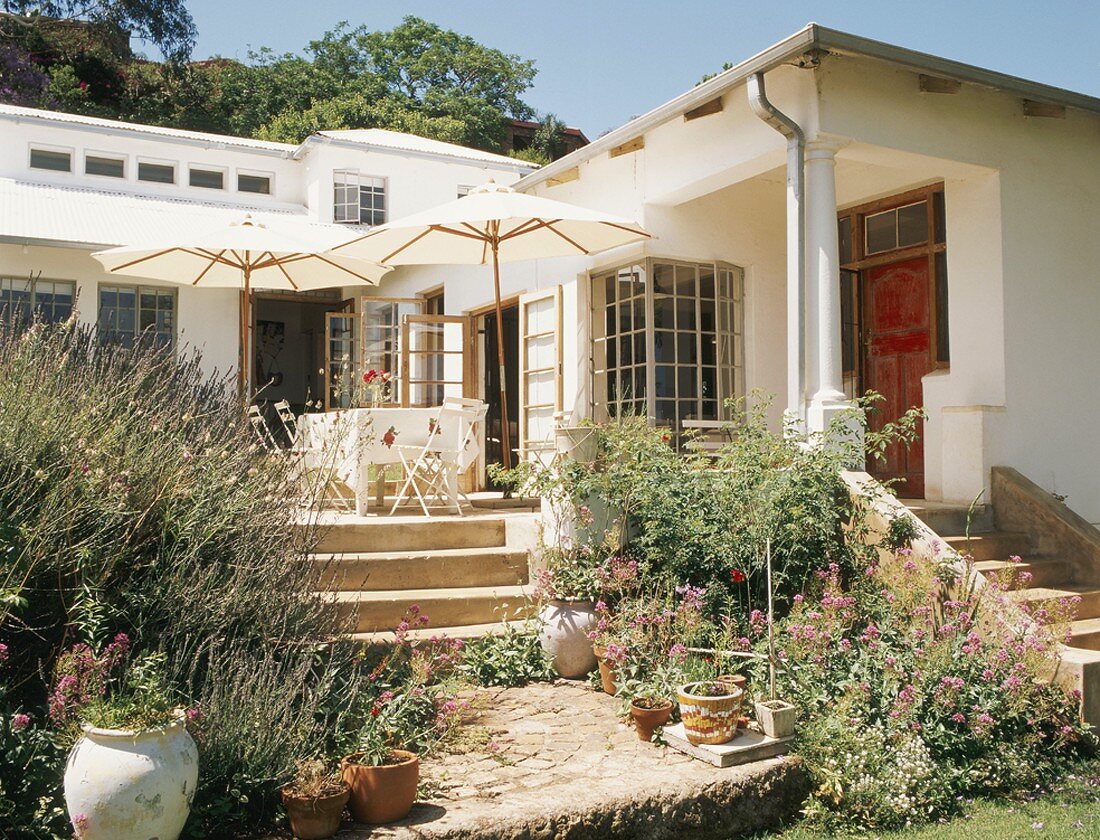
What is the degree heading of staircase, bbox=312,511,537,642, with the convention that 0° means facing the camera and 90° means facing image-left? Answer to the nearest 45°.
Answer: approximately 0°

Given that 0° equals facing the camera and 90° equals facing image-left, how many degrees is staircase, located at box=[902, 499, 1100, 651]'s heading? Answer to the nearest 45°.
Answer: approximately 315°

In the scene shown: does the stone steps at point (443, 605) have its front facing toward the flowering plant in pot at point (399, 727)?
yes

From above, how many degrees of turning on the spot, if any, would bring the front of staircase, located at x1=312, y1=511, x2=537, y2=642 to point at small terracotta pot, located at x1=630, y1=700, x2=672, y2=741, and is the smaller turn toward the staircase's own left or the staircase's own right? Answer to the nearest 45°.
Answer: approximately 45° to the staircase's own left

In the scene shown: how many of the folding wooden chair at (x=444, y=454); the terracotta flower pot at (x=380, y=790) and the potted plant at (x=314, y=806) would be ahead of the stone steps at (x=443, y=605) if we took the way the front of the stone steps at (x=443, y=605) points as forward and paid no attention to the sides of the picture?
2

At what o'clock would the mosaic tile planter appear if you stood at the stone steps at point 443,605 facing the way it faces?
The mosaic tile planter is roughly at 11 o'clock from the stone steps.

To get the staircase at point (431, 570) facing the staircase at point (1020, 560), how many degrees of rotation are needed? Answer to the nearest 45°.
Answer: approximately 90° to its left

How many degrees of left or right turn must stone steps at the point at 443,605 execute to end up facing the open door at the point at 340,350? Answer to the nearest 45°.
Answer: approximately 180°

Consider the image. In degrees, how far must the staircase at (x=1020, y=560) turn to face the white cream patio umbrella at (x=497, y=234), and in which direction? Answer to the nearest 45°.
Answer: approximately 135° to its right

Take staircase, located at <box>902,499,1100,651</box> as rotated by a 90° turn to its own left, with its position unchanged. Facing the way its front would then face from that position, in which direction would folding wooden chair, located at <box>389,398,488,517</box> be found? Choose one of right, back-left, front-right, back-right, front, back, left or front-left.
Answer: back-left
